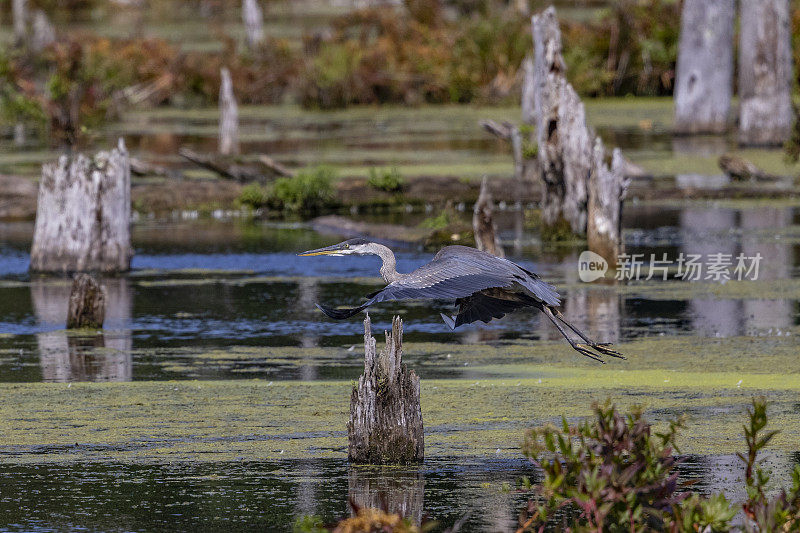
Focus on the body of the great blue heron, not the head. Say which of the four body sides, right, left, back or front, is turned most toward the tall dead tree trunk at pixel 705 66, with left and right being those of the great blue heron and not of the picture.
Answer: right

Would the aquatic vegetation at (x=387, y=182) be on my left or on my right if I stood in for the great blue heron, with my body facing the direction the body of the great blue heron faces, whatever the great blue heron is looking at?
on my right

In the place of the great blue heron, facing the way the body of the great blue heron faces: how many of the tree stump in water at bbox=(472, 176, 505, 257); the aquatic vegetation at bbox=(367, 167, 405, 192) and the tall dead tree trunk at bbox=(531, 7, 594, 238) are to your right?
3

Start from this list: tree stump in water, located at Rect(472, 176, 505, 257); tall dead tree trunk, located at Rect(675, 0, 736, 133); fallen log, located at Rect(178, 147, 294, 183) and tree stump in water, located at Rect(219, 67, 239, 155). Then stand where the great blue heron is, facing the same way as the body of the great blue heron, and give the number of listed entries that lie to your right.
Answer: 4

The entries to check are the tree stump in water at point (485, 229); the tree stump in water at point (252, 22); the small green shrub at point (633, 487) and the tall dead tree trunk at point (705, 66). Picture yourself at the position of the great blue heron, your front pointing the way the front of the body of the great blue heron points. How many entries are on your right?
3

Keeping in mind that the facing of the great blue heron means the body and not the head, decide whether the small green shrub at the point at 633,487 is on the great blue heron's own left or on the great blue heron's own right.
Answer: on the great blue heron's own left

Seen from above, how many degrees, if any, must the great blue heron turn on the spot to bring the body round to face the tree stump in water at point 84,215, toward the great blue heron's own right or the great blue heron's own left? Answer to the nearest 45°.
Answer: approximately 45° to the great blue heron's own right

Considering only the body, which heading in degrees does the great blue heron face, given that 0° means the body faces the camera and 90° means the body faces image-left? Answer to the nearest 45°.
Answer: approximately 90°

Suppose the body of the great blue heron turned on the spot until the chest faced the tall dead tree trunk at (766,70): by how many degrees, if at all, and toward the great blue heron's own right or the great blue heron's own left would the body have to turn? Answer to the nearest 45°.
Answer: approximately 90° to the great blue heron's own right

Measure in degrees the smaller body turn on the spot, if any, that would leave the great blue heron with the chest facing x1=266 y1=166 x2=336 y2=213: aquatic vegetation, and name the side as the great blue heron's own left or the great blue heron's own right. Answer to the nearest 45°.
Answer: approximately 90° to the great blue heron's own right

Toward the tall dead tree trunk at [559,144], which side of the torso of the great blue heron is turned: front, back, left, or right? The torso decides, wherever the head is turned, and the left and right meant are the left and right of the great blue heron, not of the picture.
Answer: right

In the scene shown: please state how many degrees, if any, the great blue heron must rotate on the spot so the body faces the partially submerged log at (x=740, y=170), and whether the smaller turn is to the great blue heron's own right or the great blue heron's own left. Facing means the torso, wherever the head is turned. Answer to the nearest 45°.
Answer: approximately 90° to the great blue heron's own right

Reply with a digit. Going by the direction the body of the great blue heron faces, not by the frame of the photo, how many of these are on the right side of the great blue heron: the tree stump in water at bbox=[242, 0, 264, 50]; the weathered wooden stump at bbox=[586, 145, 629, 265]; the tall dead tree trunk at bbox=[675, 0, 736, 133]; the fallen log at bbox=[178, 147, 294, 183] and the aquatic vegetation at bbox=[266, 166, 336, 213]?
5

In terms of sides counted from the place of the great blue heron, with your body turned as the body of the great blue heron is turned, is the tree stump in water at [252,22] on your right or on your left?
on your right
